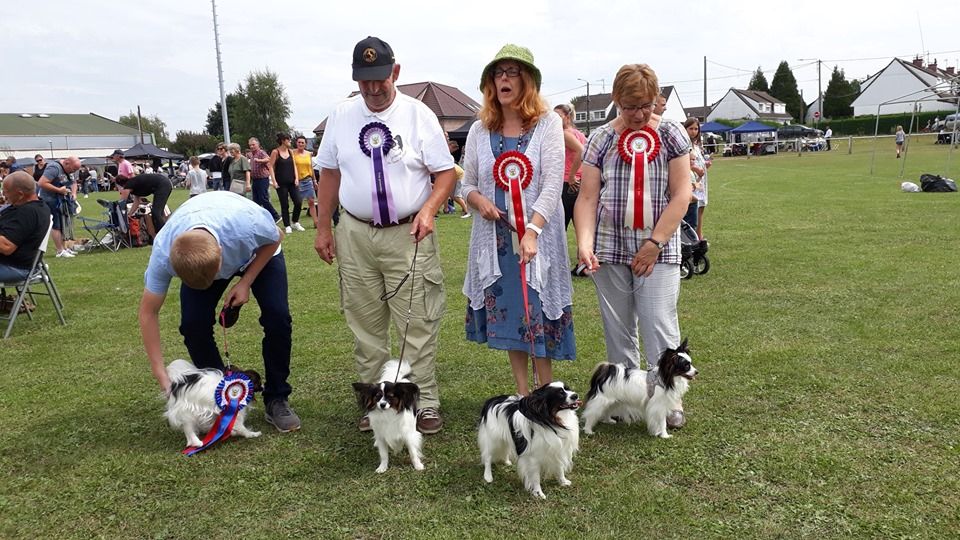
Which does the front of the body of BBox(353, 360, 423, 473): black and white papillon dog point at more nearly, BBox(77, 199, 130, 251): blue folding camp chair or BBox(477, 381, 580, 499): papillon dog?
the papillon dog

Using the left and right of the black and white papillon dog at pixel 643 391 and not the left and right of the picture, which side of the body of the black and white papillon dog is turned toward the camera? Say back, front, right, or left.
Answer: right

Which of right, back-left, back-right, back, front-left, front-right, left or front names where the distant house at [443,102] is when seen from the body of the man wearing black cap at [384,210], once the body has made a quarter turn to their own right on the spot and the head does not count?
right

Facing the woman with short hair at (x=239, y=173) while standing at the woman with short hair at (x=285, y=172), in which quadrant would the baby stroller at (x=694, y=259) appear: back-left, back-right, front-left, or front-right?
back-left

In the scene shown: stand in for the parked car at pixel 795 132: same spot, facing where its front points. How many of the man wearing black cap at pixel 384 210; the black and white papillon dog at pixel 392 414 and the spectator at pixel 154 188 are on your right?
3

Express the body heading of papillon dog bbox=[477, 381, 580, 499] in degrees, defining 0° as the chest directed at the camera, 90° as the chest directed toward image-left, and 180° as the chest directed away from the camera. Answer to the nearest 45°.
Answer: approximately 315°

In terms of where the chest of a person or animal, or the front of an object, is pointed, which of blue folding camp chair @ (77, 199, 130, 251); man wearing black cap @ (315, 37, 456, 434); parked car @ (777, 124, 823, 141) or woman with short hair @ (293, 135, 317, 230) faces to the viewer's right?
the parked car

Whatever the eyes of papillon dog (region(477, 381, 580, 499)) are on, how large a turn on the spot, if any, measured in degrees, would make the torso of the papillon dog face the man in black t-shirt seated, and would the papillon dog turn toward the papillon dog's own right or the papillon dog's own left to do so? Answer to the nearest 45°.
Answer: approximately 180°

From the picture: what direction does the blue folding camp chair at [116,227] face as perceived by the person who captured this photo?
facing to the left of the viewer

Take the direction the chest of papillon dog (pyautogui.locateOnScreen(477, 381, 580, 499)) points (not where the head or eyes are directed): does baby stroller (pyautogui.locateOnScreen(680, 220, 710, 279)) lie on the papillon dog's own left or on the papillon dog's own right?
on the papillon dog's own left

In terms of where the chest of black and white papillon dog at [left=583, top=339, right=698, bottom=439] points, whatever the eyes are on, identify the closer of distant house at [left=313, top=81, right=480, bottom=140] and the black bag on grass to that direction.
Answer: the black bag on grass
